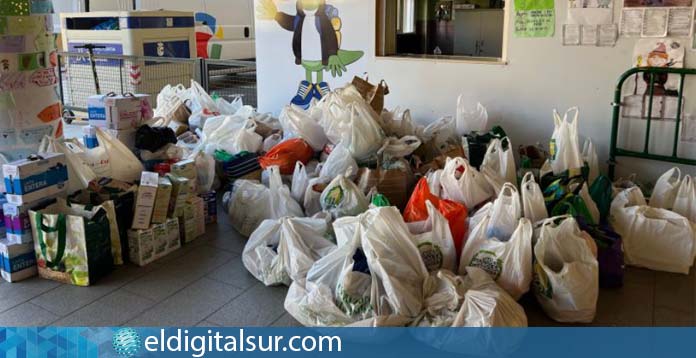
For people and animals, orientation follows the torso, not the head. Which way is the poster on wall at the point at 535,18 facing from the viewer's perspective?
toward the camera

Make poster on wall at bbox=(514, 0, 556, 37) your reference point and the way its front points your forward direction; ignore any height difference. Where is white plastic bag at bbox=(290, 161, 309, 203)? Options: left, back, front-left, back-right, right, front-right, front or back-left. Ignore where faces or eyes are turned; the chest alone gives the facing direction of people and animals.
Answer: front-right

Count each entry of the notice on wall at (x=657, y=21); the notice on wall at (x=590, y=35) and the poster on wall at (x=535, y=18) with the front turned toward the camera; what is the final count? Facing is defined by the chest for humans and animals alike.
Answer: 3

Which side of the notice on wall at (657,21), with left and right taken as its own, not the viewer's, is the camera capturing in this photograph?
front

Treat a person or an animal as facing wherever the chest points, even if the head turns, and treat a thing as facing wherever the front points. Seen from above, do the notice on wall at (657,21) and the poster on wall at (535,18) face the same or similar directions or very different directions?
same or similar directions

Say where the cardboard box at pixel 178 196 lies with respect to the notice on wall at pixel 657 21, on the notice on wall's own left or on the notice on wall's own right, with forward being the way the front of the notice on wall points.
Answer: on the notice on wall's own right

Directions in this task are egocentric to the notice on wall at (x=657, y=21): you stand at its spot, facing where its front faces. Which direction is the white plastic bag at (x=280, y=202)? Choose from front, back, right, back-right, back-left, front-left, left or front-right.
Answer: front-right

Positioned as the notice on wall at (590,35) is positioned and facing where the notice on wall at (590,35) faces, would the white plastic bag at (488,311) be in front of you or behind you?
in front

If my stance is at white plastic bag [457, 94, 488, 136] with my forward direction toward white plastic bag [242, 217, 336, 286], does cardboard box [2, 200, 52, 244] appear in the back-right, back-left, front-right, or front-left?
front-right

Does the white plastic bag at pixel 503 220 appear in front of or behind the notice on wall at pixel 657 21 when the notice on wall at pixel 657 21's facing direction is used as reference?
in front

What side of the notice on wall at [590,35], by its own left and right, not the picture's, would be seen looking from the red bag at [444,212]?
front

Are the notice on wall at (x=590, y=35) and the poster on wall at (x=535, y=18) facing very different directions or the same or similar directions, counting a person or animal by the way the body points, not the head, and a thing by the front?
same or similar directions

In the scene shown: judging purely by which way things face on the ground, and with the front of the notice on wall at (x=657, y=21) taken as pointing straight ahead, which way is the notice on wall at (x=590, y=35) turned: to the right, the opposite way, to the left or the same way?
the same way

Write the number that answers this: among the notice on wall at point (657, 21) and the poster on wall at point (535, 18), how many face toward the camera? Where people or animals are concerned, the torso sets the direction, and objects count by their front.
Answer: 2

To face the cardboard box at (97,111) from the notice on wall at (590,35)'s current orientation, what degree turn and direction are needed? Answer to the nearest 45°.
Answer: approximately 45° to its right

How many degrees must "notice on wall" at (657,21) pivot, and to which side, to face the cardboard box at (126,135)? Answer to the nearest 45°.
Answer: approximately 45° to its right
